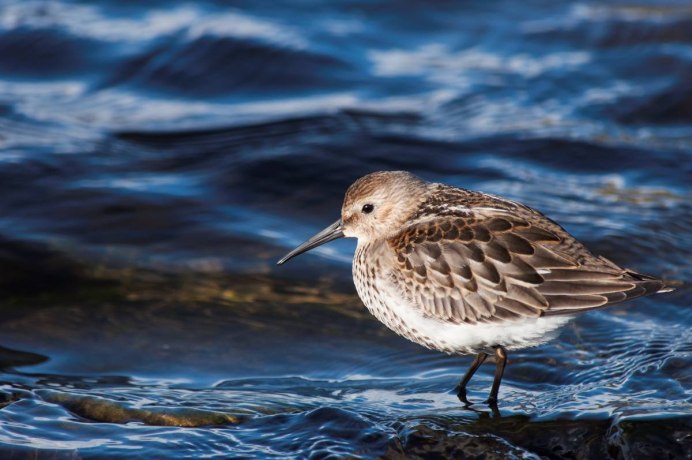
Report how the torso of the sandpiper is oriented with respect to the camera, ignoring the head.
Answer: to the viewer's left
